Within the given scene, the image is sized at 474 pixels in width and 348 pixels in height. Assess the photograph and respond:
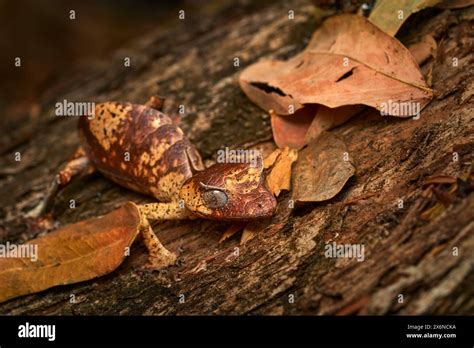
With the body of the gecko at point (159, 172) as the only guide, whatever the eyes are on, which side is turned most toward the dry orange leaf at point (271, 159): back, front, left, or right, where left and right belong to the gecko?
front

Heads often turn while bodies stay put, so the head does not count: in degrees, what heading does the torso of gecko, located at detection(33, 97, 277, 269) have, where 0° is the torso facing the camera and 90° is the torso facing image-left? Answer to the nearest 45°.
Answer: approximately 315°

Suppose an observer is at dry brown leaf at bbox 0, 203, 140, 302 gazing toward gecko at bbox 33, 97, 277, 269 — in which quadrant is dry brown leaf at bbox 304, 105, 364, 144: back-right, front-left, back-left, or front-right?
front-right

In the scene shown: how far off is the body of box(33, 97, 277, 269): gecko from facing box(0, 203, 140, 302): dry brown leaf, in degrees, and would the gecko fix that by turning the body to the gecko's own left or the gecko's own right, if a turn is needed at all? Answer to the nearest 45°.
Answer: approximately 90° to the gecko's own right

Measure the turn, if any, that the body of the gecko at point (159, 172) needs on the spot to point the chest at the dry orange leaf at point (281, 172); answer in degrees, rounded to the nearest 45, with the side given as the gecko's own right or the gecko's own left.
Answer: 0° — it already faces it

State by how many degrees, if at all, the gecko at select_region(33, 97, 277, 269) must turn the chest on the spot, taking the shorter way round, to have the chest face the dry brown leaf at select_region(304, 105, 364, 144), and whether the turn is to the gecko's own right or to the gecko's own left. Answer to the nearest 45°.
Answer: approximately 45° to the gecko's own left

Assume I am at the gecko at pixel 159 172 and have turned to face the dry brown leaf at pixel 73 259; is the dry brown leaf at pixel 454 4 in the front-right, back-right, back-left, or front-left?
back-left

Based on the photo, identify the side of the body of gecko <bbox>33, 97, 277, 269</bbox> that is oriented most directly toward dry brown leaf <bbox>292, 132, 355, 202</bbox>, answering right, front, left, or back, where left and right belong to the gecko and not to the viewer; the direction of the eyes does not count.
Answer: front
